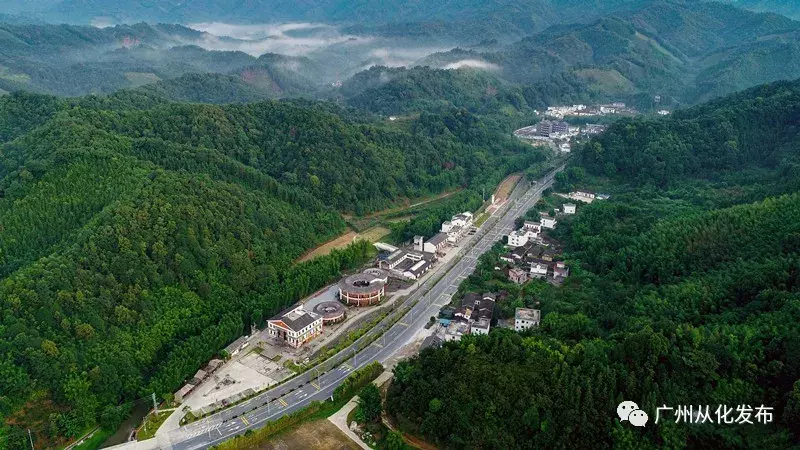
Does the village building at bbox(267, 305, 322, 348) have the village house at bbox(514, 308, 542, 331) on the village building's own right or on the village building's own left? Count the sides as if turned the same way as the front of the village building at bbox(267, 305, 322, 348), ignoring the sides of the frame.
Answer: on the village building's own left

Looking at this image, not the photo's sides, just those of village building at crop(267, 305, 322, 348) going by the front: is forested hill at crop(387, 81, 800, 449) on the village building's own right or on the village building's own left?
on the village building's own left
